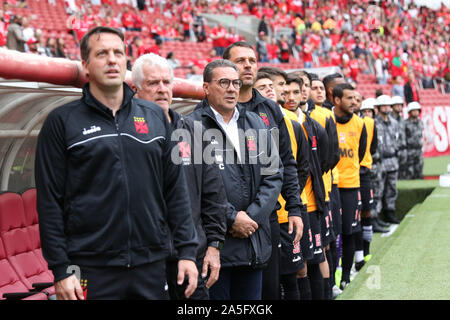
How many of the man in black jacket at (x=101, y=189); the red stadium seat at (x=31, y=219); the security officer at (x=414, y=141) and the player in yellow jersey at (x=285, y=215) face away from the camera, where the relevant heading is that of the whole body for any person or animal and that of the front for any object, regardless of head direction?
0

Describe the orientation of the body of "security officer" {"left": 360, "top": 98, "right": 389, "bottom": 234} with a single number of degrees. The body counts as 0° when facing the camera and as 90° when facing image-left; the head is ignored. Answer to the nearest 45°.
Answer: approximately 315°

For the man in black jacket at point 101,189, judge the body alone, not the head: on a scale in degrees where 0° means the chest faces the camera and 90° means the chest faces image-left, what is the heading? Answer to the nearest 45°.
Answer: approximately 315°

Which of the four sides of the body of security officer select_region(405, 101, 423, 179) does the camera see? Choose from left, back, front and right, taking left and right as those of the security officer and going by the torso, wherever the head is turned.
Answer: front

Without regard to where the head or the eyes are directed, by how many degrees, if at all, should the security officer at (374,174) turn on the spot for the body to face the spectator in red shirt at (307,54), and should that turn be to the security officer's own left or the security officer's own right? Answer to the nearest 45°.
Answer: approximately 135° to the security officer's own left

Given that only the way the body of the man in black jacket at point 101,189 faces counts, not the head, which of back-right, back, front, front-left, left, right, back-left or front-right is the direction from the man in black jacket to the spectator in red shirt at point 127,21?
back-left

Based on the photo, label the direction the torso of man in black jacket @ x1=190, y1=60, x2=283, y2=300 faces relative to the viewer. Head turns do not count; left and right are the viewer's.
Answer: facing the viewer and to the right of the viewer

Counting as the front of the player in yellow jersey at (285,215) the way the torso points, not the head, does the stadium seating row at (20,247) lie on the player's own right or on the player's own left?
on the player's own right

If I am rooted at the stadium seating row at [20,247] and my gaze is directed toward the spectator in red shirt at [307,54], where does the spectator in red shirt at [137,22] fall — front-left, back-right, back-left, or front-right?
front-left

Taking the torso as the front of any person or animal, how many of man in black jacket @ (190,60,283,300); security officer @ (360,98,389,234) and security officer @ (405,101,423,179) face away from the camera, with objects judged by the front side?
0
